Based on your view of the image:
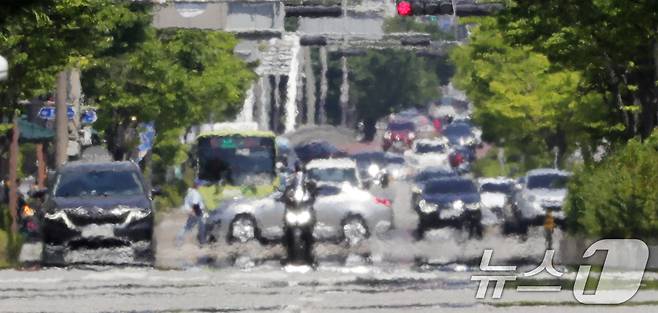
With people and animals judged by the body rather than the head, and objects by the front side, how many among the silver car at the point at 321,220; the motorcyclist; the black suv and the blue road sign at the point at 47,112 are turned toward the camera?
3

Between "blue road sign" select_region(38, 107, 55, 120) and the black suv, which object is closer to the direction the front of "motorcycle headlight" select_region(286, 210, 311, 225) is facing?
the black suv

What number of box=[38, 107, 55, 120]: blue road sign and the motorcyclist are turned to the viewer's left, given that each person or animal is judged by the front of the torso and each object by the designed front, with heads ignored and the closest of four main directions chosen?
0

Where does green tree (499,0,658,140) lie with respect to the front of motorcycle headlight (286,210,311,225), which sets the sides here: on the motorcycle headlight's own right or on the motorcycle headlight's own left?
on the motorcycle headlight's own left

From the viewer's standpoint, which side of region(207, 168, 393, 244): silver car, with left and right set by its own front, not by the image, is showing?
left

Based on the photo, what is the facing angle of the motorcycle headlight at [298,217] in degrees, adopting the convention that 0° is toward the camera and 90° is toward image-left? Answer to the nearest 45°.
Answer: approximately 0°

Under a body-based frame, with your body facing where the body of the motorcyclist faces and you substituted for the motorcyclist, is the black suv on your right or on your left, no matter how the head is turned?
on your right

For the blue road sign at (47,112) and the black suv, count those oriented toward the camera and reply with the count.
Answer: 2

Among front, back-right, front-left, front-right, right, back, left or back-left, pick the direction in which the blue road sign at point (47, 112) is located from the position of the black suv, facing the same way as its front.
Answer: back
